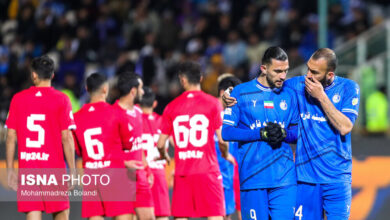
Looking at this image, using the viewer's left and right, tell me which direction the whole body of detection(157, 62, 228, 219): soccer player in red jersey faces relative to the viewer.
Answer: facing away from the viewer

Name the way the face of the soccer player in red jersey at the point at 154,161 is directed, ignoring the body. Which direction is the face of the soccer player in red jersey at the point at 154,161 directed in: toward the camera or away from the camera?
away from the camera

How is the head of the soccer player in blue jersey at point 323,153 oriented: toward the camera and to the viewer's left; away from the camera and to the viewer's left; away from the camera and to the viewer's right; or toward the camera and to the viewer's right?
toward the camera and to the viewer's left

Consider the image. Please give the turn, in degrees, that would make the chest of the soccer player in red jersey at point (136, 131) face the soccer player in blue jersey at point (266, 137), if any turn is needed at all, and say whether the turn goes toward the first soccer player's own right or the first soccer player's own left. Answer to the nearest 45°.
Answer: approximately 45° to the first soccer player's own right

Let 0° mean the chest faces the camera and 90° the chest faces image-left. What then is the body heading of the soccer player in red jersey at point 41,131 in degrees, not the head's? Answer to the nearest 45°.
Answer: approximately 180°

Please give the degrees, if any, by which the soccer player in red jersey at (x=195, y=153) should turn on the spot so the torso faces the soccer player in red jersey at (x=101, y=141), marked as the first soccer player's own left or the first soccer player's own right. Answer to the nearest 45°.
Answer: approximately 90° to the first soccer player's own left

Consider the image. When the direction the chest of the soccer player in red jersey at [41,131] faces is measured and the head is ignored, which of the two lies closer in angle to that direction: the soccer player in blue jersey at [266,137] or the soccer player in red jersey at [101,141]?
the soccer player in red jersey

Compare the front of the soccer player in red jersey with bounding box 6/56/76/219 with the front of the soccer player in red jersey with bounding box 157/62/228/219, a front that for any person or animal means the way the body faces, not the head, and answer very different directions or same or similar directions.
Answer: same or similar directions

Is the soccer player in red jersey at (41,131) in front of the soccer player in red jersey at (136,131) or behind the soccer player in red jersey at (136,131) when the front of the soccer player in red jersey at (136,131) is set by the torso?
behind

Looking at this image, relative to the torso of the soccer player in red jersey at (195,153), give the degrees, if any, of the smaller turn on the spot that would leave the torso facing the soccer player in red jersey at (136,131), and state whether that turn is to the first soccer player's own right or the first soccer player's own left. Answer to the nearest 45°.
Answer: approximately 90° to the first soccer player's own left

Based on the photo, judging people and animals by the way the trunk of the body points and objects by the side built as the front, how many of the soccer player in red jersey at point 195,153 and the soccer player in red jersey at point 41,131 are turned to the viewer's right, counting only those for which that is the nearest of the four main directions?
0

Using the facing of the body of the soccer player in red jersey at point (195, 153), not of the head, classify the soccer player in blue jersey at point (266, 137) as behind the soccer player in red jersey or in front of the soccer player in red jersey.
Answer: behind
